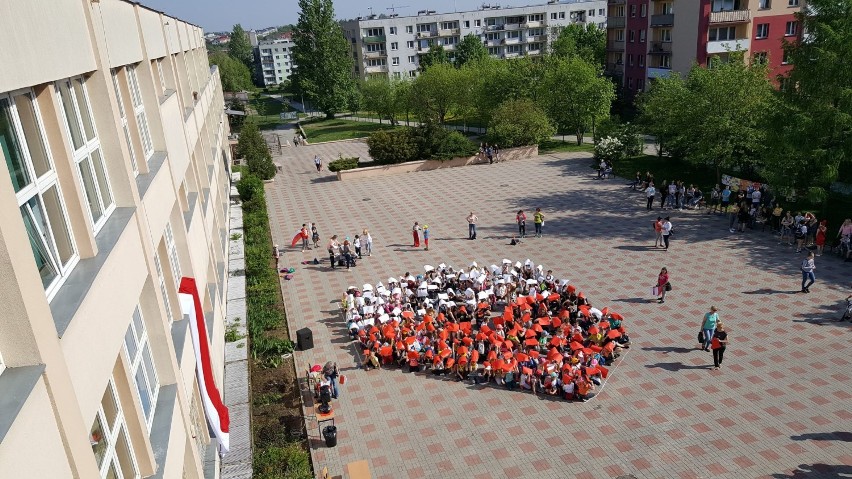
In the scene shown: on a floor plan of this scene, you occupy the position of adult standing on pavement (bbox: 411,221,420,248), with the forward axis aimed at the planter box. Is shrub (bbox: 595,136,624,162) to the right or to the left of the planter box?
right

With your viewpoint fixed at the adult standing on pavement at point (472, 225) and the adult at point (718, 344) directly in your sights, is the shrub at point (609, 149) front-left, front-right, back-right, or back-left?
back-left

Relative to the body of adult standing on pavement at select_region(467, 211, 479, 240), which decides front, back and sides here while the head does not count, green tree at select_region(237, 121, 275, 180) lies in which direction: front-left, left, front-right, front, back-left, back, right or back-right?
back-right

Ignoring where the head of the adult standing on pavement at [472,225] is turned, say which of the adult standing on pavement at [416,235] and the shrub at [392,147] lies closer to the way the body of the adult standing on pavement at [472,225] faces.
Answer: the adult standing on pavement

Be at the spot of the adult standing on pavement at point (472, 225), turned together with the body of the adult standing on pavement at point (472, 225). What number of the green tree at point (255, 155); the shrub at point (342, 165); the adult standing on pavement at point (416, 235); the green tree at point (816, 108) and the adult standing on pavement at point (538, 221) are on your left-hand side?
2

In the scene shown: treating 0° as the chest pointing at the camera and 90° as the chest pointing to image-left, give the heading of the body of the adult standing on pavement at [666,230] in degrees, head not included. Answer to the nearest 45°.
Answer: approximately 45°

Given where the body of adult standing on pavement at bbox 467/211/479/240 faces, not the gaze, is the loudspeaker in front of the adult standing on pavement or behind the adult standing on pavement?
in front

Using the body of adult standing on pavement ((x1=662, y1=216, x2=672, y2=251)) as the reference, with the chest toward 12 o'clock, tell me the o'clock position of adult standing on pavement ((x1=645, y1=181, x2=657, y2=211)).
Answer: adult standing on pavement ((x1=645, y1=181, x2=657, y2=211)) is roughly at 4 o'clock from adult standing on pavement ((x1=662, y1=216, x2=672, y2=251)).

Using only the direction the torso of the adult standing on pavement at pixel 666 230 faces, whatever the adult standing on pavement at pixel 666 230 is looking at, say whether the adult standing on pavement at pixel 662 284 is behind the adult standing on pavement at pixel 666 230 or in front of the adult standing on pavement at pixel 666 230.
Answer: in front

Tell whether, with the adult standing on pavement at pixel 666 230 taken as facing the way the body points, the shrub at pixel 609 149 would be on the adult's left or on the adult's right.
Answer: on the adult's right

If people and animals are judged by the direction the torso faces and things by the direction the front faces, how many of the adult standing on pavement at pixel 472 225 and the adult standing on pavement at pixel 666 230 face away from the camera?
0

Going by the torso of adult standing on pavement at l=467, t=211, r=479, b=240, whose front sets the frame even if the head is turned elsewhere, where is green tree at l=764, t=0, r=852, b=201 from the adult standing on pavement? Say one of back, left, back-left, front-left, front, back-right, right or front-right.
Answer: left

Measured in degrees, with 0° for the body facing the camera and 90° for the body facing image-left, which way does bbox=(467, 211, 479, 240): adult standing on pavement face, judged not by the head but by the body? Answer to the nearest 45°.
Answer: approximately 0°

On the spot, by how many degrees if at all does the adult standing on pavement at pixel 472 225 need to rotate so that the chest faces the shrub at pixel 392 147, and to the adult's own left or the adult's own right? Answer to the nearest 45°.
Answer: approximately 180°

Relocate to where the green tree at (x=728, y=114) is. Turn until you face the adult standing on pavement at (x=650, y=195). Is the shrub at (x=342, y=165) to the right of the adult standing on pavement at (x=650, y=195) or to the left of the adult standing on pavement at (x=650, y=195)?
right

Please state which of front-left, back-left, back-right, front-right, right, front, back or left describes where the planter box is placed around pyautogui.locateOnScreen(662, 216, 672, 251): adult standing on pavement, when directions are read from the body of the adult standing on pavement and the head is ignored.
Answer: right

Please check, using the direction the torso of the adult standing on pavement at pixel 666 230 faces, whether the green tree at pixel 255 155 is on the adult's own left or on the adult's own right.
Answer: on the adult's own right
